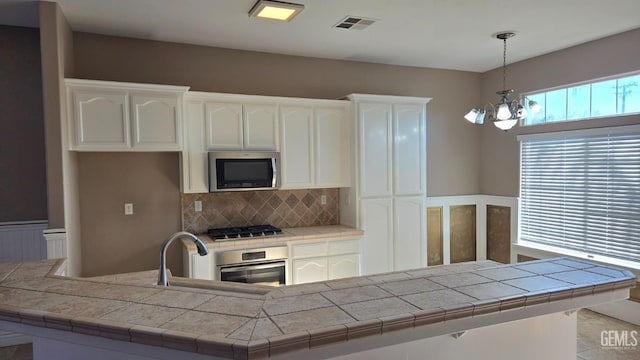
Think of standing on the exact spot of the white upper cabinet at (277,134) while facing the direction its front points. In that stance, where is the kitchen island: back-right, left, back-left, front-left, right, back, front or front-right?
front

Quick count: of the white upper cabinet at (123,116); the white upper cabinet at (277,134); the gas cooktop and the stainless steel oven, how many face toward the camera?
4

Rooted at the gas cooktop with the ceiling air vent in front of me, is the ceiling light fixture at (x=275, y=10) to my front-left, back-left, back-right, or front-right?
front-right

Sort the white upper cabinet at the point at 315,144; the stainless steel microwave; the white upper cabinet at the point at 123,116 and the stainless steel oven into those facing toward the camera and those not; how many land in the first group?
4

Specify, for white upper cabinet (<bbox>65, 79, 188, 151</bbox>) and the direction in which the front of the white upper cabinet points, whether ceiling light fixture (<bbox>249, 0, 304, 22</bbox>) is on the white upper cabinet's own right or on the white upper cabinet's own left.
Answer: on the white upper cabinet's own left

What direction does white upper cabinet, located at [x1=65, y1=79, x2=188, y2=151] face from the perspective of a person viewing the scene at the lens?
facing the viewer

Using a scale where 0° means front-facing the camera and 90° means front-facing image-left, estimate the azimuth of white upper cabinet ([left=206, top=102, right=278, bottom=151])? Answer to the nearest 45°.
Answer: approximately 0°

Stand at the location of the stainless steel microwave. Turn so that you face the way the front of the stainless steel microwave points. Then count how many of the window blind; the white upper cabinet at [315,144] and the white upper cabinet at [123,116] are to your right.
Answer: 1

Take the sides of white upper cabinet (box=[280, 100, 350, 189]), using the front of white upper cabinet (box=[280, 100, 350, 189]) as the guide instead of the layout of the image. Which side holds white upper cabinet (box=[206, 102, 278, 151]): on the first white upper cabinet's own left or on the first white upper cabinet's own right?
on the first white upper cabinet's own right

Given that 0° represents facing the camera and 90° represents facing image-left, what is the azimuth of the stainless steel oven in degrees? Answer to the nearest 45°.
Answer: approximately 0°

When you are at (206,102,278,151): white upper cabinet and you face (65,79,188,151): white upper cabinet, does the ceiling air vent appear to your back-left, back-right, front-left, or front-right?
back-left

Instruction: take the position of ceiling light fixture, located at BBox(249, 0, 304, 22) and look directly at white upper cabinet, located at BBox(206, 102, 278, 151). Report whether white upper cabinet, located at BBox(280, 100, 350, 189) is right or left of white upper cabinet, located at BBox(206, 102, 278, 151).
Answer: right

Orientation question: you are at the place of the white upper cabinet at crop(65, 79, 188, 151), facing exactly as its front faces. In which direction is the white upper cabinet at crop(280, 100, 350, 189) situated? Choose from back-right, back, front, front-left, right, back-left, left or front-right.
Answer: left

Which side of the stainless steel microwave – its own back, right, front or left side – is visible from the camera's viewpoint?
front

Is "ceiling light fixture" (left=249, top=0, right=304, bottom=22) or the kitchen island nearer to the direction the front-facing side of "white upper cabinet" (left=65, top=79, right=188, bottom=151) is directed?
the kitchen island

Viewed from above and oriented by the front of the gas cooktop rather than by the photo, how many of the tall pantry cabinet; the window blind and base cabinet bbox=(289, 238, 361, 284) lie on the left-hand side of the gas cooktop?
3

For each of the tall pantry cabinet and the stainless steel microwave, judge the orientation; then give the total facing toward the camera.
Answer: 2
